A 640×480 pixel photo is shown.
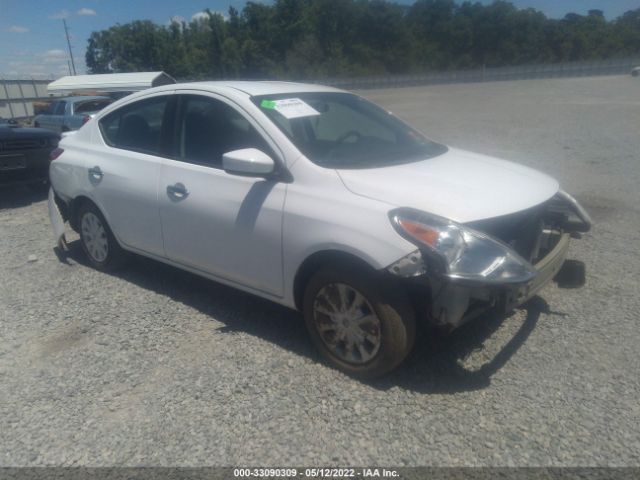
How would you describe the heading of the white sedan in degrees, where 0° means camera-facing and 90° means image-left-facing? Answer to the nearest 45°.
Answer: approximately 315°

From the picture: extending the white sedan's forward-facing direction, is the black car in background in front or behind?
behind

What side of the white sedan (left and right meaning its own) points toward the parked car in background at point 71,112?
back

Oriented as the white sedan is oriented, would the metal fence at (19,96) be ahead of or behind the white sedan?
behind

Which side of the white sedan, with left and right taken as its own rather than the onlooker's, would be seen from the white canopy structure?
back
